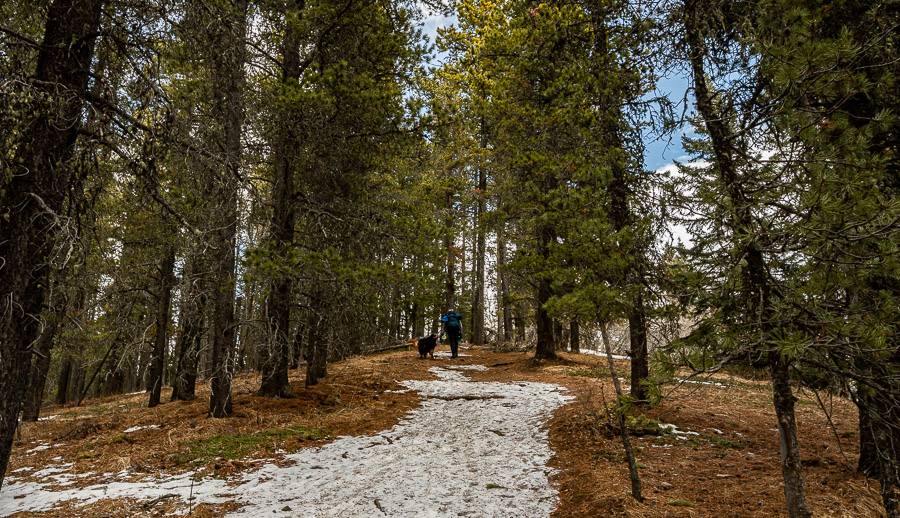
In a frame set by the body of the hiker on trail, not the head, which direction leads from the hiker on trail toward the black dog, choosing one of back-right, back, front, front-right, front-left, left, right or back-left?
left

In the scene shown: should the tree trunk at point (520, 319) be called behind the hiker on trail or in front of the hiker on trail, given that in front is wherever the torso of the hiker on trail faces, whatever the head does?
in front

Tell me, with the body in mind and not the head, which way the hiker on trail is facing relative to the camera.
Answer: away from the camera

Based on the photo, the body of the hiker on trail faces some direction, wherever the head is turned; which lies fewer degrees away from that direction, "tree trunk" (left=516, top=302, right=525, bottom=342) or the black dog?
the tree trunk
